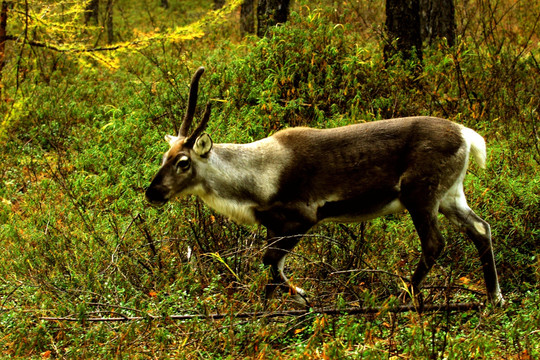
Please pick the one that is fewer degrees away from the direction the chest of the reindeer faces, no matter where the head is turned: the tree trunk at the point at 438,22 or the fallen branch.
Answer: the fallen branch

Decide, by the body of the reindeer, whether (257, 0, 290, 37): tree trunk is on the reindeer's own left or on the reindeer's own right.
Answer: on the reindeer's own right

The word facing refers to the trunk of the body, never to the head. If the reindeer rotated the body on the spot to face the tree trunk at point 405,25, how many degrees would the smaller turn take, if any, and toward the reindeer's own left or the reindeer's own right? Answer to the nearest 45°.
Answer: approximately 90° to the reindeer's own right

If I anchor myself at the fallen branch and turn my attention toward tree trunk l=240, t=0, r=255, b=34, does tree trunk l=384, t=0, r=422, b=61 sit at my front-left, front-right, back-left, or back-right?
front-right

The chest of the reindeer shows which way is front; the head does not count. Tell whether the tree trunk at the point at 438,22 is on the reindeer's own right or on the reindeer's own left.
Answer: on the reindeer's own right

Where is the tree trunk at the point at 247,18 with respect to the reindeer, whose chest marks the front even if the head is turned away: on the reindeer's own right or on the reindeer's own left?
on the reindeer's own right

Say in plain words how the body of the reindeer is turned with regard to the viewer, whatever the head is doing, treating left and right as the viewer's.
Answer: facing to the left of the viewer
